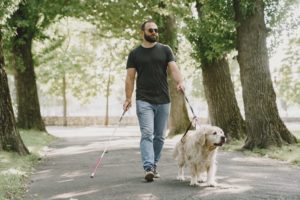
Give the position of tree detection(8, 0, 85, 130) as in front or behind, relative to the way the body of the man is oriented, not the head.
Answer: behind

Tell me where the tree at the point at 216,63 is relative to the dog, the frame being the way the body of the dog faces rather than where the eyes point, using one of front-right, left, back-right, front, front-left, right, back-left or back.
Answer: back-left

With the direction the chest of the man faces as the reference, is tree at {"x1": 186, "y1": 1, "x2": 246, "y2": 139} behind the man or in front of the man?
behind

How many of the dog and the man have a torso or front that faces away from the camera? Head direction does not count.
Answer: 0

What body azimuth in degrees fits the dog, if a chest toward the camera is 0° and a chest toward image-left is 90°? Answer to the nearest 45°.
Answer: approximately 315°

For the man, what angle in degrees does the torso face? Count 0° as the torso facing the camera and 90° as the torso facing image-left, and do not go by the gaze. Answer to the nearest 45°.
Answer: approximately 0°

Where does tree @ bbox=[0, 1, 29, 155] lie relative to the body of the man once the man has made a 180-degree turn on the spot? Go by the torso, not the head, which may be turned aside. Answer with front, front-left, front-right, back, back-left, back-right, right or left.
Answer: front-left

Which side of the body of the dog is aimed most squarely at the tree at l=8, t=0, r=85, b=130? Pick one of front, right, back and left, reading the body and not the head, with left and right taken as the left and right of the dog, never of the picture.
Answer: back
